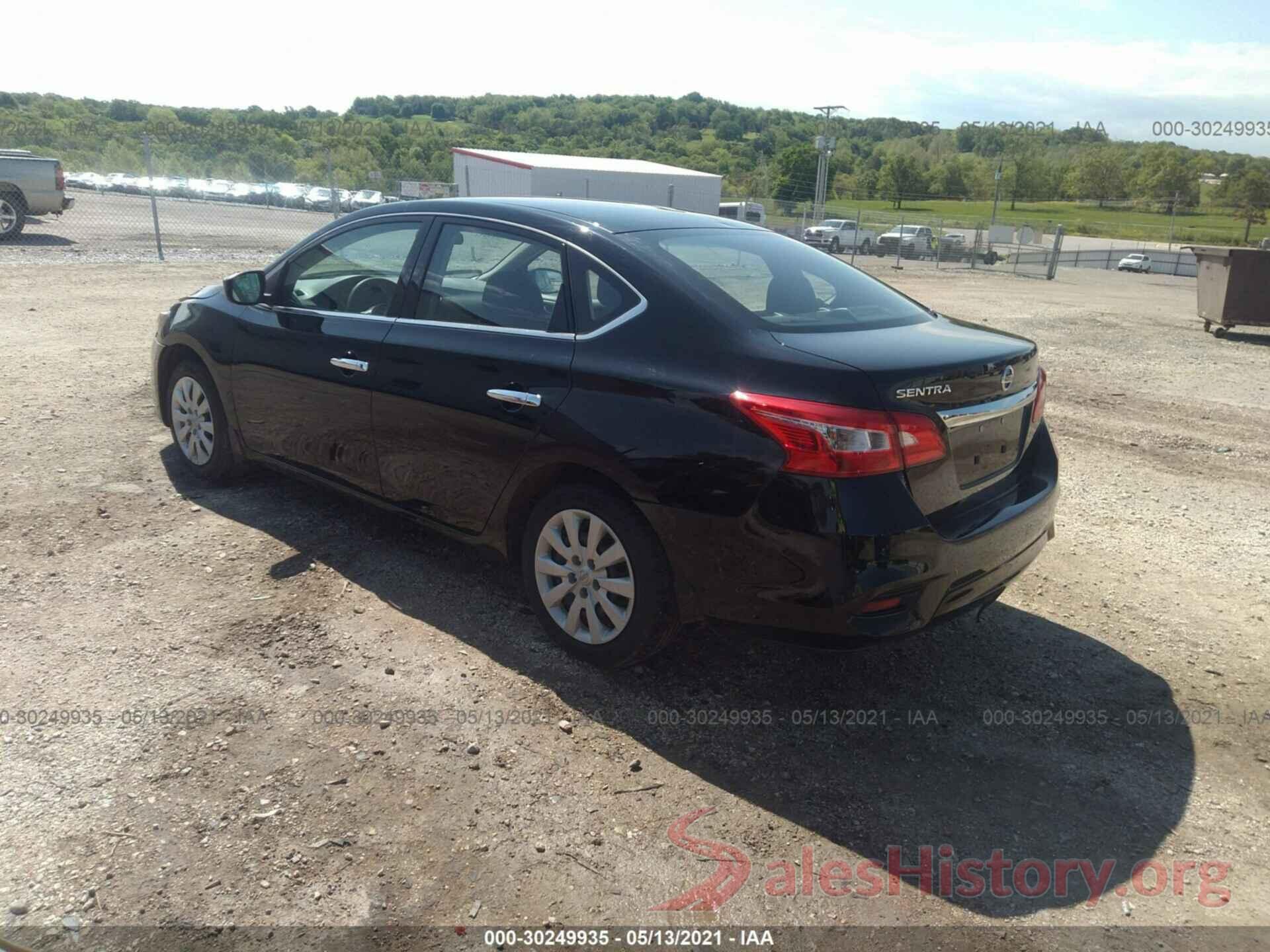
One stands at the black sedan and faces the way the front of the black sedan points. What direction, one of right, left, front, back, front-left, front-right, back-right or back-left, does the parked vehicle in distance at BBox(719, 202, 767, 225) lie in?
front-right

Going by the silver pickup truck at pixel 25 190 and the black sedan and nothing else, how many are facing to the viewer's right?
0

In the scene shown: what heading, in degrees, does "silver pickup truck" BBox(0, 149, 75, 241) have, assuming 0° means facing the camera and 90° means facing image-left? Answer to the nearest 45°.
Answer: approximately 90°

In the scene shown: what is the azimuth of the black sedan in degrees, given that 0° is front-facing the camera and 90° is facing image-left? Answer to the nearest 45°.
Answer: approximately 135°

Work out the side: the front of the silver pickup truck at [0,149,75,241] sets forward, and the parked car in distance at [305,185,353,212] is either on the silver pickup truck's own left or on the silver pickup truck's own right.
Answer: on the silver pickup truck's own right

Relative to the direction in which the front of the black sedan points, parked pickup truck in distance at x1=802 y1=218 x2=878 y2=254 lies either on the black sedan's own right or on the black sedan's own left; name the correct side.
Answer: on the black sedan's own right

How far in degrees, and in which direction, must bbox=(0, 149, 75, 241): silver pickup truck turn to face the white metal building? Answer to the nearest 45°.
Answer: approximately 135° to its right

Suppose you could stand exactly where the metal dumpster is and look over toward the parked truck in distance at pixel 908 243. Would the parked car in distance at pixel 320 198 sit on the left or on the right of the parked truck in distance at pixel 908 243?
left

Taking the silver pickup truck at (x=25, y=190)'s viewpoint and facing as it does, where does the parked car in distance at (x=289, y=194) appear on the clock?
The parked car in distance is roughly at 4 o'clock from the silver pickup truck.

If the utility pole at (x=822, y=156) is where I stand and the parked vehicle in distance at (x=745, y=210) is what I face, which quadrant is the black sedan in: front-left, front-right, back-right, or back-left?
front-left
